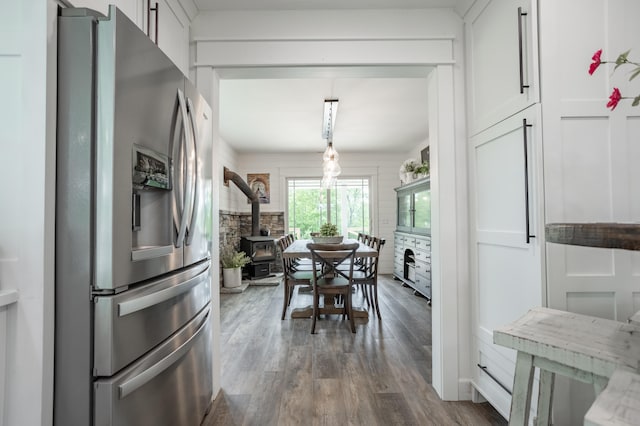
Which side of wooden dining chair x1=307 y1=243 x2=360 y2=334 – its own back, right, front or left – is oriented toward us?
back

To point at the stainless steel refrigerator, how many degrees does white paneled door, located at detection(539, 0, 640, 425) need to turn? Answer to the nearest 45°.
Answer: approximately 45° to its right

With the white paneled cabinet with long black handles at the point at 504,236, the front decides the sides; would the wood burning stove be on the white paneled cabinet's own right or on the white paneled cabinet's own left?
on the white paneled cabinet's own right

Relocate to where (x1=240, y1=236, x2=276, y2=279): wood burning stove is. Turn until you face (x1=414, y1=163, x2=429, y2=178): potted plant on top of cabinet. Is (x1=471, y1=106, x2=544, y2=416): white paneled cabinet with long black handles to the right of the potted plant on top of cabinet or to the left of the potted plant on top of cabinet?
right

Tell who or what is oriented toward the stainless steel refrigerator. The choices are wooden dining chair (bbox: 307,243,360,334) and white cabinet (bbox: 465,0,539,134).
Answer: the white cabinet

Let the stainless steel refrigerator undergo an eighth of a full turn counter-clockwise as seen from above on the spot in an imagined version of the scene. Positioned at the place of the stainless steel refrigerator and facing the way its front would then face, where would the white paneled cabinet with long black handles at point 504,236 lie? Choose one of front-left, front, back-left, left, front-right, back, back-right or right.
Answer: front

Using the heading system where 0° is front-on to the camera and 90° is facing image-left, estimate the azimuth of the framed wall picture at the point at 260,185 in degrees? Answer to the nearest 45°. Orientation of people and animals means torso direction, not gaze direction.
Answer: approximately 0°

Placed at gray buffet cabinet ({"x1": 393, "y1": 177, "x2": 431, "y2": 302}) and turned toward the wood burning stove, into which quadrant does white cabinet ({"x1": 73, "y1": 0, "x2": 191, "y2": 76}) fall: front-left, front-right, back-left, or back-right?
front-left

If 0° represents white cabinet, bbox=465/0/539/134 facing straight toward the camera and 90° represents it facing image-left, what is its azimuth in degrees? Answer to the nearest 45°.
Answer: approximately 45°

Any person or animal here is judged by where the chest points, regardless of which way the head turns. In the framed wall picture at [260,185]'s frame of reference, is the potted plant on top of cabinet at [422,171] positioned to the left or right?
on its left

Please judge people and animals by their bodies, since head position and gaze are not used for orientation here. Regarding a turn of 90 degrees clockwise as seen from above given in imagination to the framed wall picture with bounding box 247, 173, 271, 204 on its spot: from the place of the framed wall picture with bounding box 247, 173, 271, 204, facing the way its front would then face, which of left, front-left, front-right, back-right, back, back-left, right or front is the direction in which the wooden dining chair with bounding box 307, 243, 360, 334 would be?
left

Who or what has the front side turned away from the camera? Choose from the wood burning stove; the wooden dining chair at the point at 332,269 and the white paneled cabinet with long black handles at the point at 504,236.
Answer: the wooden dining chair

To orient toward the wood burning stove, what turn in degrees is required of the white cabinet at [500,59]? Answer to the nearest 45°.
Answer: approximately 90° to its right

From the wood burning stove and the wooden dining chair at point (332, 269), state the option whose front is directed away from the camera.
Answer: the wooden dining chair

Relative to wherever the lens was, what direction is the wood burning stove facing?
facing the viewer and to the right of the viewer
